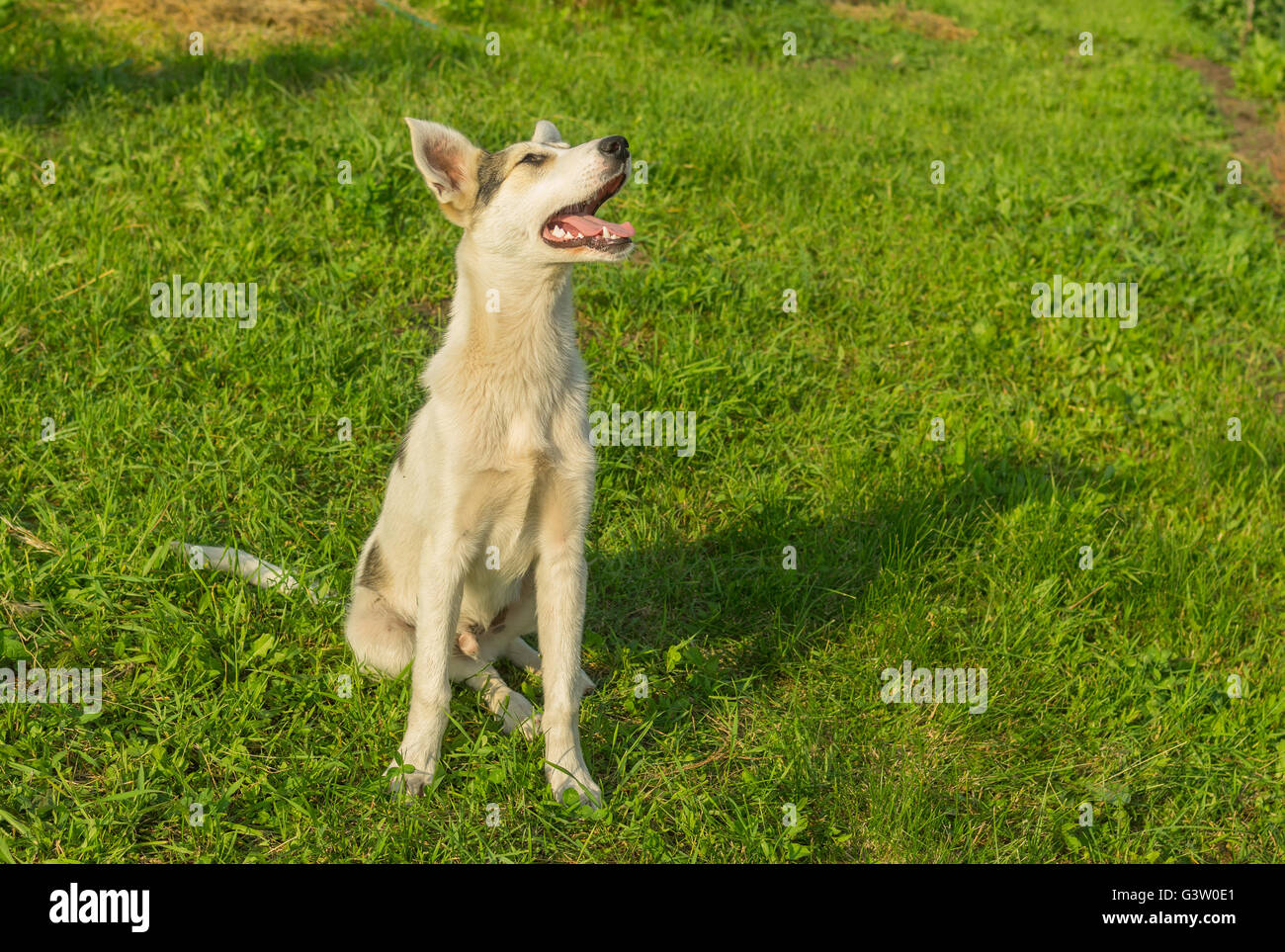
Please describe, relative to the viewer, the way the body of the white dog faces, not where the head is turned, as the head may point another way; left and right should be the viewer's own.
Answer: facing the viewer and to the right of the viewer
